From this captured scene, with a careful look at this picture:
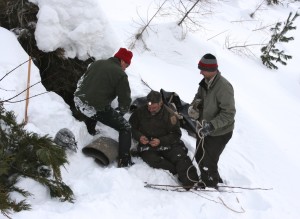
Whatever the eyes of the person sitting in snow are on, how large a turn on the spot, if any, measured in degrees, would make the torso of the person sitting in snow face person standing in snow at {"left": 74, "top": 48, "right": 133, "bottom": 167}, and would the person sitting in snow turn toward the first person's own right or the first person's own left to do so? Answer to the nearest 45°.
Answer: approximately 45° to the first person's own right

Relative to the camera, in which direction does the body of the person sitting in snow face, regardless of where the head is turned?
toward the camera

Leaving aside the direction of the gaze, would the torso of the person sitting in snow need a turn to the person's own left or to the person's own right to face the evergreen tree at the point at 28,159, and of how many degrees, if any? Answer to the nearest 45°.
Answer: approximately 45° to the person's own right

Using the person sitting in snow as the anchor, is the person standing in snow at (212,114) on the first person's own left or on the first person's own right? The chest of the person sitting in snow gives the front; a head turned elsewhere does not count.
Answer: on the first person's own left

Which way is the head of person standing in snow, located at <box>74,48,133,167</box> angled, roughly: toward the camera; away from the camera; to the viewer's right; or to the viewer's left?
to the viewer's right
